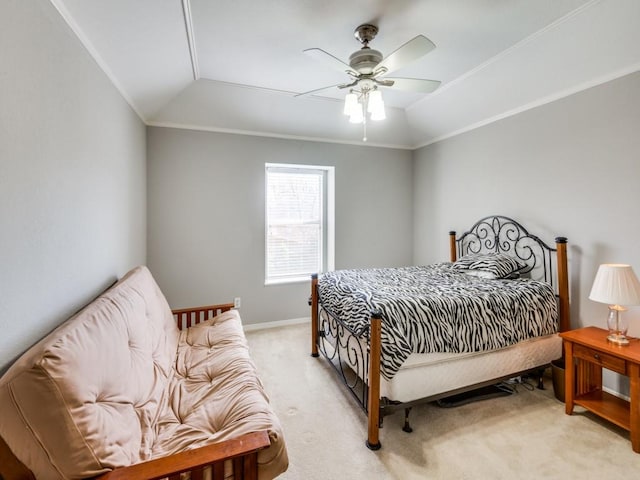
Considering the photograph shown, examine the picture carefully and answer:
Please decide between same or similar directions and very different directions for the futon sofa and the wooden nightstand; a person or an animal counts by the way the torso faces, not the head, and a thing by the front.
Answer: very different directions

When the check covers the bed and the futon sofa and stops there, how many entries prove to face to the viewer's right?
1

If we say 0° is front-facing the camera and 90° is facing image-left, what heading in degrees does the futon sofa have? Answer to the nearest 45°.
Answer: approximately 270°

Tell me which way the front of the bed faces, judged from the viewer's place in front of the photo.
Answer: facing the viewer and to the left of the viewer

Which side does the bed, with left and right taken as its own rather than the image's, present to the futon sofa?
front

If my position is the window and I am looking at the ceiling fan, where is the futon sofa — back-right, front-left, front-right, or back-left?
front-right

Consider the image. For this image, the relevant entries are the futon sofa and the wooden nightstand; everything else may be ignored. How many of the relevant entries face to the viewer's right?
1
